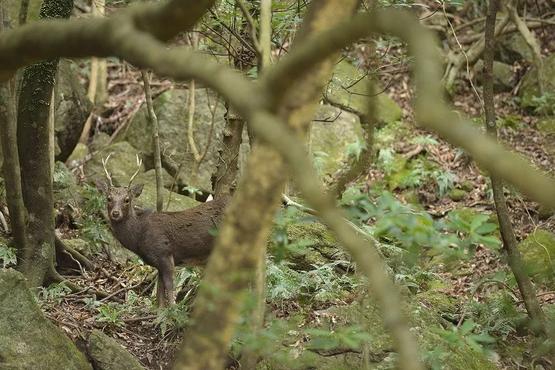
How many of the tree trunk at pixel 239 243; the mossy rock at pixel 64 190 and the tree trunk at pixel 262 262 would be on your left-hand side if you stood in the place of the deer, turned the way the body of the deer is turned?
2

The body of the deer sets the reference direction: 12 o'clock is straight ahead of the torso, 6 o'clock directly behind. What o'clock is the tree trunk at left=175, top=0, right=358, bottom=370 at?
The tree trunk is roughly at 9 o'clock from the deer.

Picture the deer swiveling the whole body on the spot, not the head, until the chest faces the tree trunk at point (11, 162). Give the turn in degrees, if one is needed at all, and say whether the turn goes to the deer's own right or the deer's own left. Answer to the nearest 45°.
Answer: approximately 45° to the deer's own left

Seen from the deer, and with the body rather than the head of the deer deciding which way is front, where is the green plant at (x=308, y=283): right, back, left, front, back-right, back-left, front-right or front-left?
back-left

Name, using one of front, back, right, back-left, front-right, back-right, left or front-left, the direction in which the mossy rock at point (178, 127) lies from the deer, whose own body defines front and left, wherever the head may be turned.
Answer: right

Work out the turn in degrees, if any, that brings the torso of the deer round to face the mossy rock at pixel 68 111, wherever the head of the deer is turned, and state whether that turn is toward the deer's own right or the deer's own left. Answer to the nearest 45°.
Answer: approximately 45° to the deer's own right

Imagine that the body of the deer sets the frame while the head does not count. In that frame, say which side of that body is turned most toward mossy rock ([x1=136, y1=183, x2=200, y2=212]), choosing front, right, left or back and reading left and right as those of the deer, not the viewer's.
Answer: right

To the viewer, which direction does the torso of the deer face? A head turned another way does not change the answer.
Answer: to the viewer's left

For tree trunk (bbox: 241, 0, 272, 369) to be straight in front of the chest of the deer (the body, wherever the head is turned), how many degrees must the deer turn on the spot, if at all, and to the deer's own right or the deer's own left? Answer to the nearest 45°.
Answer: approximately 90° to the deer's own left

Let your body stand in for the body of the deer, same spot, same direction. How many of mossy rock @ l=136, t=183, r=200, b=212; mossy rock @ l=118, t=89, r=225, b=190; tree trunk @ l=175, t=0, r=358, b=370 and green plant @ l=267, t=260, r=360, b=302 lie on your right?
2

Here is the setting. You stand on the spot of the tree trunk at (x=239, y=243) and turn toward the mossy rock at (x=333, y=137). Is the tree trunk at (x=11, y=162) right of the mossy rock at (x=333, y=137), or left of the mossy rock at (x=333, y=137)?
left

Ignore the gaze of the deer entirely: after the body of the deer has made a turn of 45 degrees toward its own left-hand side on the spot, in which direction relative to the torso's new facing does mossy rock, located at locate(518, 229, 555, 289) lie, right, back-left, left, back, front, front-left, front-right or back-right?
back-left

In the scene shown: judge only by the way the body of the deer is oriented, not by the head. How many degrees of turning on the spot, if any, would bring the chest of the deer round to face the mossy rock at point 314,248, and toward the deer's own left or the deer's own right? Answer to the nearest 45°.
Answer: approximately 180°
